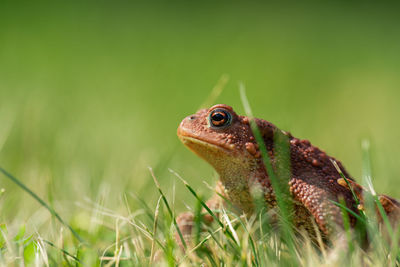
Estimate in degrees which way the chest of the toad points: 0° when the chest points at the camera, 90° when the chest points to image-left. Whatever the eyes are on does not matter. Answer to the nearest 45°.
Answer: approximately 90°
